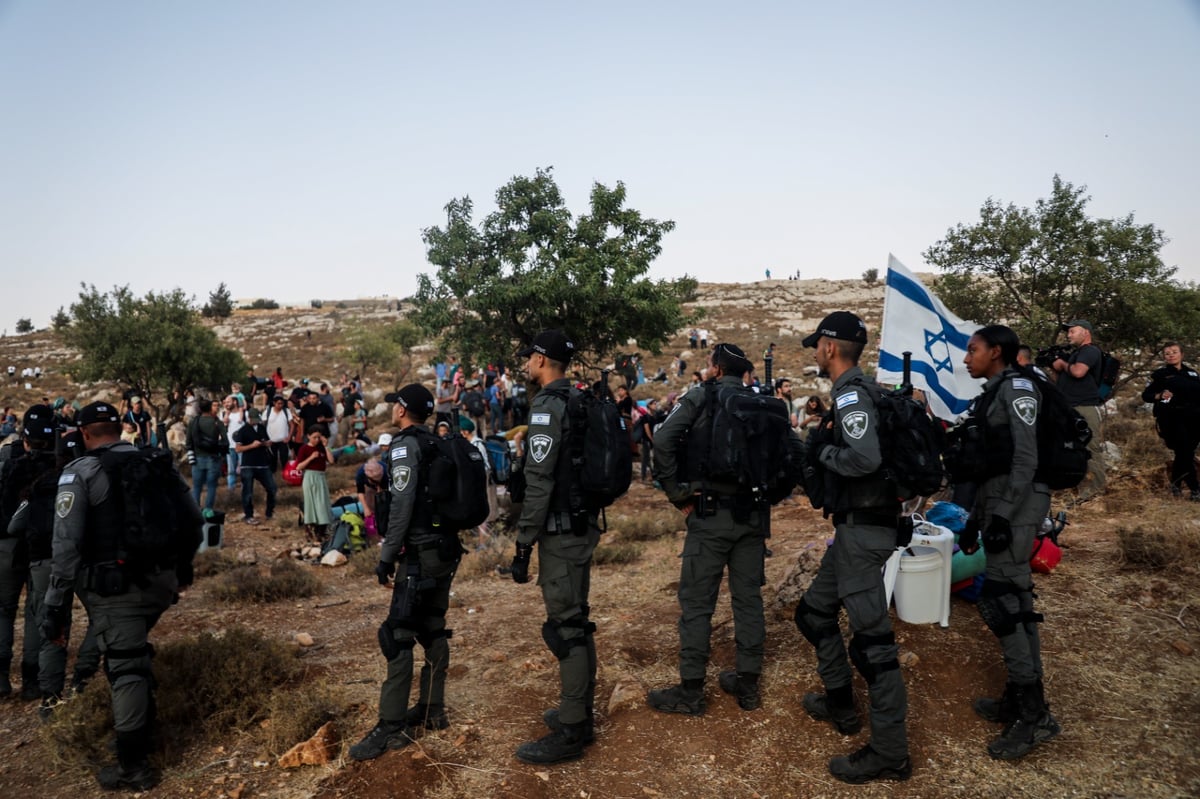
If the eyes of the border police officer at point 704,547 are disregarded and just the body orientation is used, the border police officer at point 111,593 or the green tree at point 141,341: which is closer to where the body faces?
the green tree

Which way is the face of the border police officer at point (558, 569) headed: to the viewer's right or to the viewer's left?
to the viewer's left

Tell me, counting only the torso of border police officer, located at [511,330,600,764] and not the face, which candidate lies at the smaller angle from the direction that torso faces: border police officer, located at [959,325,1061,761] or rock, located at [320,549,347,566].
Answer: the rock

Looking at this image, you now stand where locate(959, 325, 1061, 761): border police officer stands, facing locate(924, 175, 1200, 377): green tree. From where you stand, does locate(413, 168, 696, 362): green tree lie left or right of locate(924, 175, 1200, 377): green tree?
left

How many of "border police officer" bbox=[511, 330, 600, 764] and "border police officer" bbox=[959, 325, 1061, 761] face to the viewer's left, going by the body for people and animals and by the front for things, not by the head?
2
